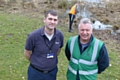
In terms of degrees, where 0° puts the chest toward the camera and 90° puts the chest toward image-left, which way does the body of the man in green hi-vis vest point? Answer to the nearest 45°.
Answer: approximately 0°
